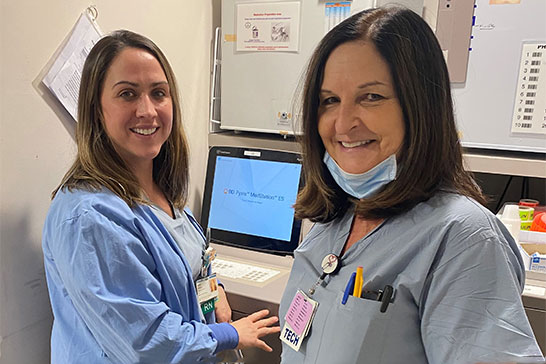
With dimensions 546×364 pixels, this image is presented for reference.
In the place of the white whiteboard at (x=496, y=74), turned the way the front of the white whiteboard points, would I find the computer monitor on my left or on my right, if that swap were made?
on my right

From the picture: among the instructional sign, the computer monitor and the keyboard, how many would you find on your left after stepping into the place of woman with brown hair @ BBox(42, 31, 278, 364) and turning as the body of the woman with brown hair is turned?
3

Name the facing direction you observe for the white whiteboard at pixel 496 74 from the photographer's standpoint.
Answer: facing the viewer

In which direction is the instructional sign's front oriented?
toward the camera

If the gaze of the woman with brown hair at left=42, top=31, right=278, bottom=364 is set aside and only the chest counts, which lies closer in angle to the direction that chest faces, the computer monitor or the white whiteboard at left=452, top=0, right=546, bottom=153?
the white whiteboard

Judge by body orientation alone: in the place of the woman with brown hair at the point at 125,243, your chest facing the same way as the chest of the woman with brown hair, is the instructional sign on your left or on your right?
on your left

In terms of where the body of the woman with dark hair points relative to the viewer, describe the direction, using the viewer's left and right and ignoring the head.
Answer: facing the viewer and to the left of the viewer

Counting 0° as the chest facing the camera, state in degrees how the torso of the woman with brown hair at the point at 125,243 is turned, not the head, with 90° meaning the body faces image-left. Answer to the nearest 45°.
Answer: approximately 315°

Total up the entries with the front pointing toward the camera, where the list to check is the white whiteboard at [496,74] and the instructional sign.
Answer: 2

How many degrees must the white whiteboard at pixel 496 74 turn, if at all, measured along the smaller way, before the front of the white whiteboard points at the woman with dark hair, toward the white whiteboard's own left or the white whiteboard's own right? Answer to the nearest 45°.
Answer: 0° — it already faces them

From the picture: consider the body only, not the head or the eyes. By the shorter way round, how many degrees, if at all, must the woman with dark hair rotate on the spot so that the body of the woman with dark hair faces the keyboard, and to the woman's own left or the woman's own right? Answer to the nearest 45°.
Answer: approximately 90° to the woman's own right
